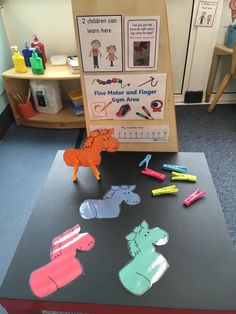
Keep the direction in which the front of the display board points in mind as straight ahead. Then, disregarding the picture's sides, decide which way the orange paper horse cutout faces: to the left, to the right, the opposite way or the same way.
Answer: to the left

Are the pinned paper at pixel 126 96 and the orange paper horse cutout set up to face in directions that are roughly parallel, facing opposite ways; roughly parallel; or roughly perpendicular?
roughly perpendicular

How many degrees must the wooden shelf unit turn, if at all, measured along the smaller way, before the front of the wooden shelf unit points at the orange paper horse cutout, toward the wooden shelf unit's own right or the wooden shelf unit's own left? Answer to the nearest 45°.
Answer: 0° — it already faces it

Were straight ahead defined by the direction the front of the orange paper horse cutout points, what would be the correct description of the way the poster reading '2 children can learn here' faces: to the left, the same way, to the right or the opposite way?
to the right

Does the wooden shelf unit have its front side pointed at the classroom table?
yes

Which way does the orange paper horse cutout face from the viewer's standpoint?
to the viewer's right

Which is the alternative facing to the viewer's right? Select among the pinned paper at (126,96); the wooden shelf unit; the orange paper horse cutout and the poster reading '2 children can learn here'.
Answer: the orange paper horse cutout

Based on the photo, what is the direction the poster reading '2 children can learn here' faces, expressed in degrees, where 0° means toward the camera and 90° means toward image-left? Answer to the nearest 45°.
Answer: approximately 0°

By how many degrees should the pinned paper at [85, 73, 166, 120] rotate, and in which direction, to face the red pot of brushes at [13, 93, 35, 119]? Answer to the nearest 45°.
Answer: approximately 135° to its right
